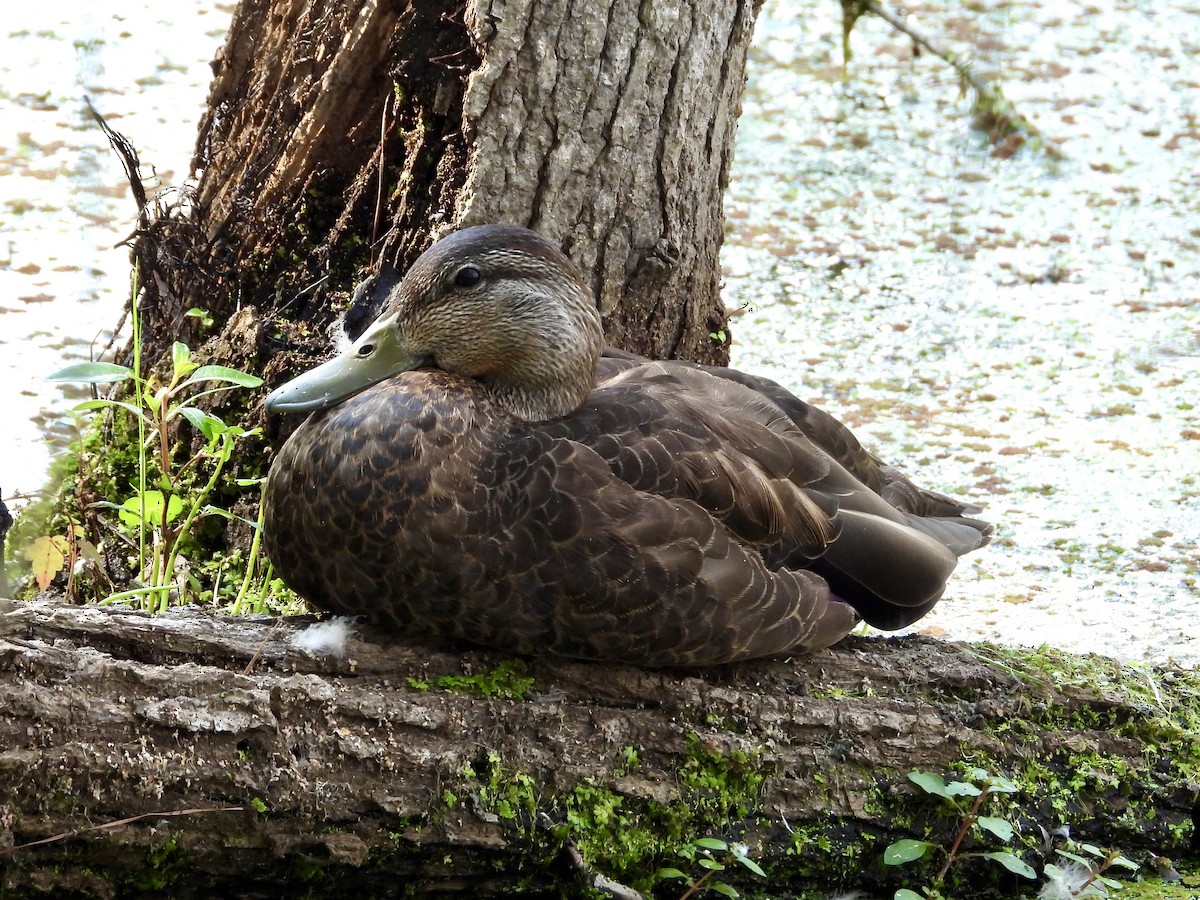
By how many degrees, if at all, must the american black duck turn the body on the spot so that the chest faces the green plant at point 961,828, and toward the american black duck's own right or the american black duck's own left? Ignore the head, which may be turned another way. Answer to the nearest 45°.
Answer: approximately 180°

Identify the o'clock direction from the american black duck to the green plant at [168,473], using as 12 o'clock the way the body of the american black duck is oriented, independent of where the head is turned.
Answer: The green plant is roughly at 1 o'clock from the american black duck.

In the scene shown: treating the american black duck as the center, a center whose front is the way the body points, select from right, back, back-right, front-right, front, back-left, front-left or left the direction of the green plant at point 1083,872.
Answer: back

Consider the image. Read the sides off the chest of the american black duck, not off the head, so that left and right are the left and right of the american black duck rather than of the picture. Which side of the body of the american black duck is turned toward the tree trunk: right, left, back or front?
right

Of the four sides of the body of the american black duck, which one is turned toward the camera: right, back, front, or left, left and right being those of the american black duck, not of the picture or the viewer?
left

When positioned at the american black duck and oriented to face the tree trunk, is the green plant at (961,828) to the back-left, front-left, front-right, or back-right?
back-right
